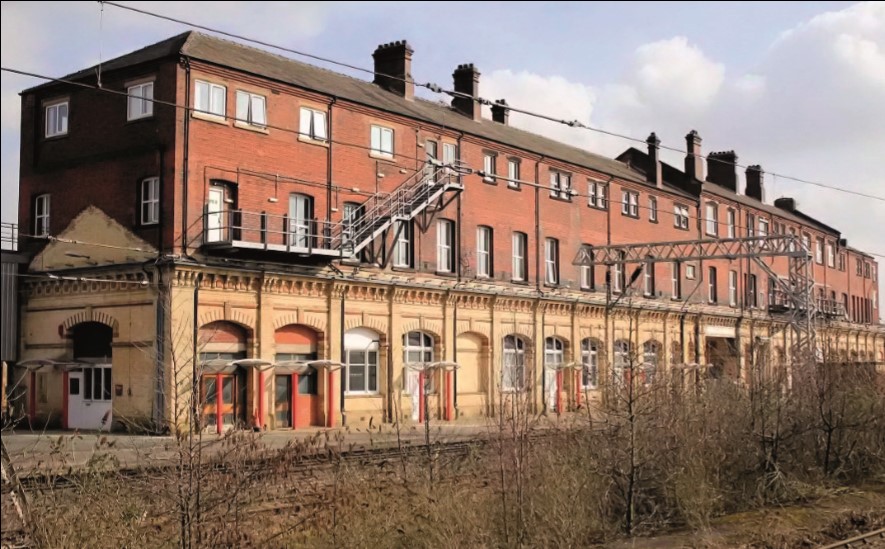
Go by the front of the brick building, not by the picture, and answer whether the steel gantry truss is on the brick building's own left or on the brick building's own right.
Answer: on the brick building's own left
